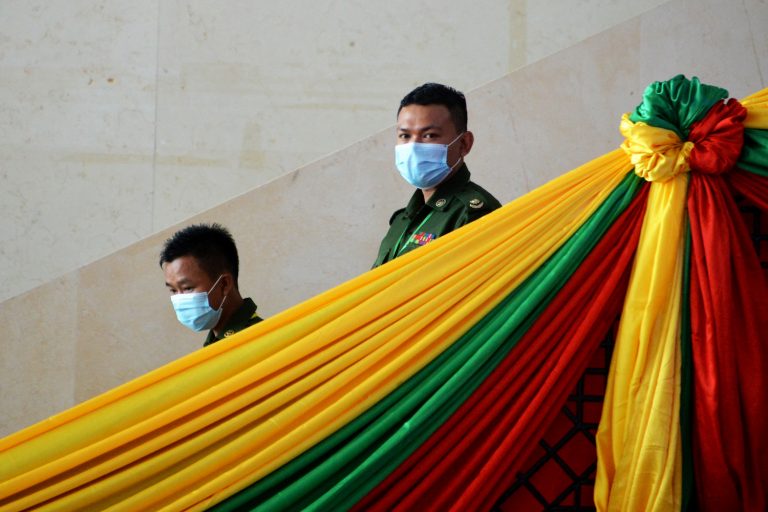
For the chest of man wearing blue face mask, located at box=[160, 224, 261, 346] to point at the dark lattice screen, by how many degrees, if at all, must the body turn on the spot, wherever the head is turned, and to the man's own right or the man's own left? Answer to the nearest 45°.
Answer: approximately 90° to the man's own left

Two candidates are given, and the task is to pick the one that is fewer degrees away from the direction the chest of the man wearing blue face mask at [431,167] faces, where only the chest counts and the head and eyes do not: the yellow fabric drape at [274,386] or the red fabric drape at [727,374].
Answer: the yellow fabric drape

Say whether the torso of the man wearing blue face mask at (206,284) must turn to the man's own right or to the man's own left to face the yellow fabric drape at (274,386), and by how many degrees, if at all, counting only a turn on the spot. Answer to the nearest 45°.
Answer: approximately 45° to the man's own left

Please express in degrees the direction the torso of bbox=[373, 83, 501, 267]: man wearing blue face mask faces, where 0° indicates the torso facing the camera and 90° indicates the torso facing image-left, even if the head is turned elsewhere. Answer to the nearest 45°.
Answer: approximately 45°

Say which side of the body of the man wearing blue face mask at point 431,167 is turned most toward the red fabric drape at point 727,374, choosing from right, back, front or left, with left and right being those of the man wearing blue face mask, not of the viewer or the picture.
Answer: left

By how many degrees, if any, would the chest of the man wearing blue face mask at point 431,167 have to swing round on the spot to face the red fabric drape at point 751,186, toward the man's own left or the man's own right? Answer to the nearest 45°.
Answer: approximately 90° to the man's own left

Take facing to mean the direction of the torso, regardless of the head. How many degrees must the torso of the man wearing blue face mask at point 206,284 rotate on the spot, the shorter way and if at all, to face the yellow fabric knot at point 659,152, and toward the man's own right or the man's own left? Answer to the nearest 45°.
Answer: approximately 90° to the man's own left

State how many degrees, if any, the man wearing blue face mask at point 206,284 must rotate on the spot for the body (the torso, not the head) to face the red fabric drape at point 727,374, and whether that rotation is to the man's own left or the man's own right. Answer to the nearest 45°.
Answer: approximately 90° to the man's own left

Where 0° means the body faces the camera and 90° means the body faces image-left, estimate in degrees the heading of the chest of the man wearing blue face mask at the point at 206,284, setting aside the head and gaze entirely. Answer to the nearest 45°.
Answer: approximately 45°
